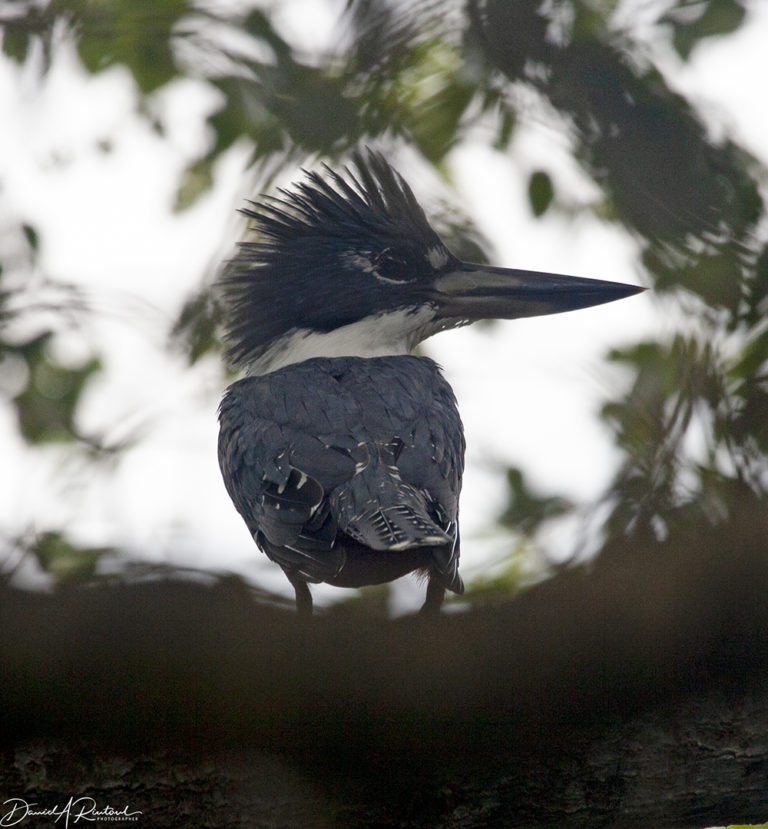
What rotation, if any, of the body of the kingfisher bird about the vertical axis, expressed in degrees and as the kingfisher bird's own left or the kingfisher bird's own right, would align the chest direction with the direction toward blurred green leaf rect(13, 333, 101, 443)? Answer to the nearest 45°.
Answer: approximately 45° to the kingfisher bird's own left

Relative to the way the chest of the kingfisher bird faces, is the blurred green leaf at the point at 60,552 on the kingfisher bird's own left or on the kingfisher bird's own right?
on the kingfisher bird's own left

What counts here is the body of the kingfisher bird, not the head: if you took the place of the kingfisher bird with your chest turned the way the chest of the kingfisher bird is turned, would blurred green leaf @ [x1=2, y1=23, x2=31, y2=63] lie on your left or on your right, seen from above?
on your left

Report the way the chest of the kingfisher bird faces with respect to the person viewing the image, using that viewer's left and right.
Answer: facing away from the viewer
